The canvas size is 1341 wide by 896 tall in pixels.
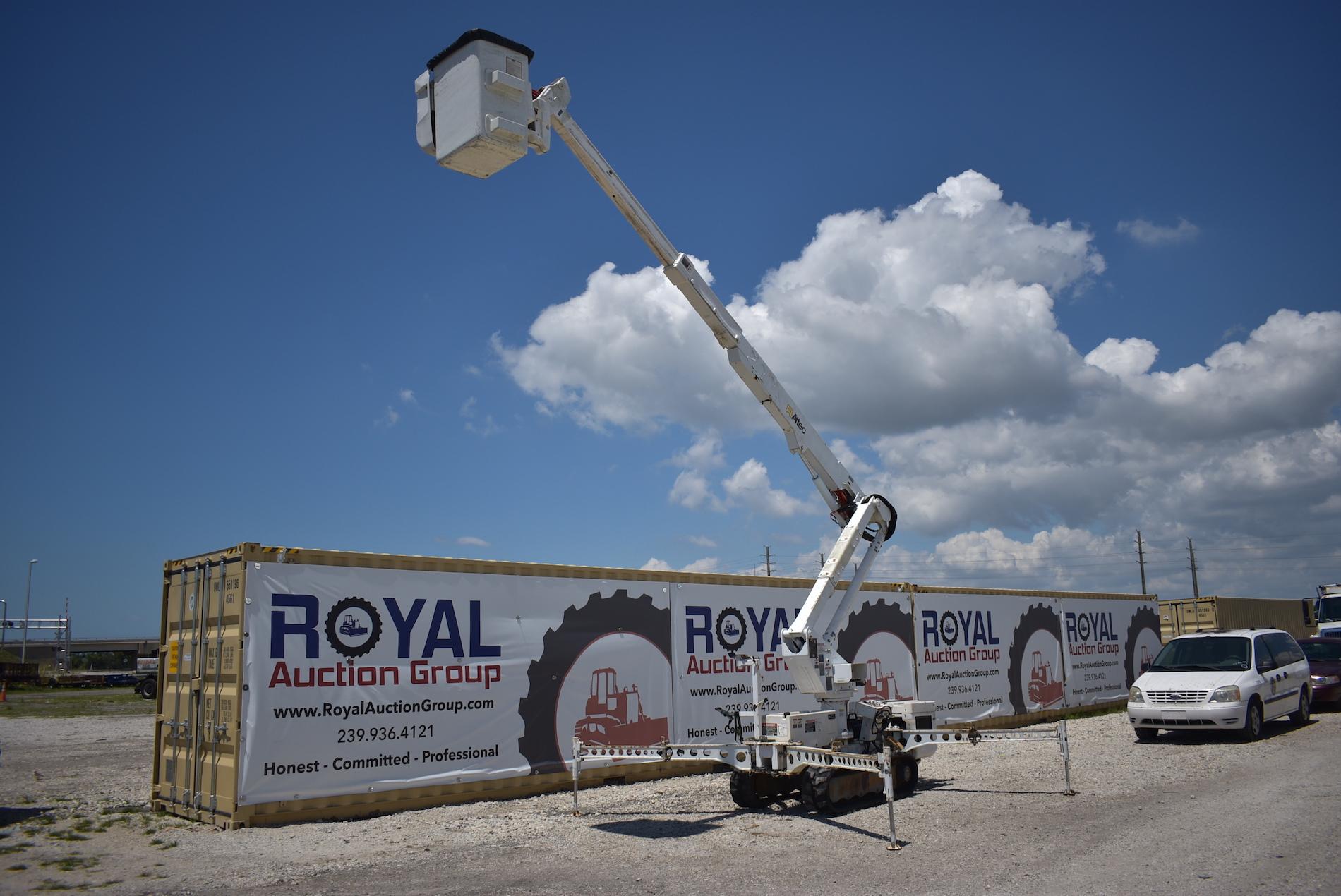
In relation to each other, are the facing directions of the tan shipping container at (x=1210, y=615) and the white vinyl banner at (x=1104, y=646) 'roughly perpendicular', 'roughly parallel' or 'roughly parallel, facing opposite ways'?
roughly perpendicular

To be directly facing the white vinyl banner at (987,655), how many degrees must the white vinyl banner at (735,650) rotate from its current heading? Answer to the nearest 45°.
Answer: approximately 90° to its left

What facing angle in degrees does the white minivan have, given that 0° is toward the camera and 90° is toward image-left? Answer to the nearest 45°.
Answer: approximately 45°

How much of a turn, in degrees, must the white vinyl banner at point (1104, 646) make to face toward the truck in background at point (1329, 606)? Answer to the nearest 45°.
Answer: approximately 90° to its left

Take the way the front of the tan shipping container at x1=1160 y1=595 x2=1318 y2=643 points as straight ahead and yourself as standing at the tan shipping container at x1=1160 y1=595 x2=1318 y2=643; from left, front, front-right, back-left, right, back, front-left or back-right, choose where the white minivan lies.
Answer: front-left

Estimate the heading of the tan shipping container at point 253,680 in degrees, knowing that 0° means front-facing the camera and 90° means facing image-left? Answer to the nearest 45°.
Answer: approximately 45°

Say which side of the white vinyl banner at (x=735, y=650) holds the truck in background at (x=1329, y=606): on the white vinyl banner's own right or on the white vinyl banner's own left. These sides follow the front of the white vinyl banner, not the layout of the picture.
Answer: on the white vinyl banner's own left

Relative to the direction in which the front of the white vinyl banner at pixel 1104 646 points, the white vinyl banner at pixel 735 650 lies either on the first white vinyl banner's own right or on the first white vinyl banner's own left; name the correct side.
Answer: on the first white vinyl banner's own right
